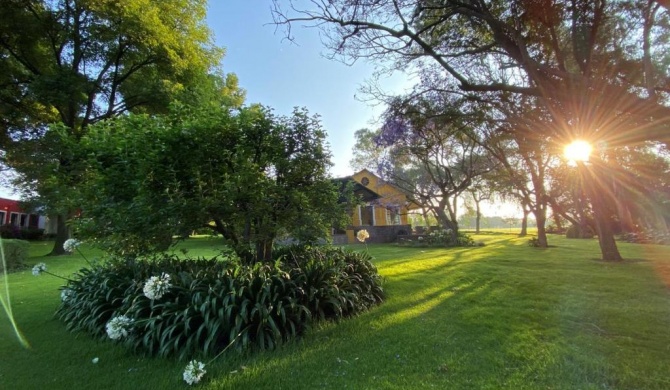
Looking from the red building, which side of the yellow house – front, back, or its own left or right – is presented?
right

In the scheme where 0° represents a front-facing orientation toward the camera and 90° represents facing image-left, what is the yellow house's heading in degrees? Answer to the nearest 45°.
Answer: approximately 0°

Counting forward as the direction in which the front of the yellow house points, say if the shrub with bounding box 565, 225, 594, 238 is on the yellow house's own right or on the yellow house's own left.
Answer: on the yellow house's own left

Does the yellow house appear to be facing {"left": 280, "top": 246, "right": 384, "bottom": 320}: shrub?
yes

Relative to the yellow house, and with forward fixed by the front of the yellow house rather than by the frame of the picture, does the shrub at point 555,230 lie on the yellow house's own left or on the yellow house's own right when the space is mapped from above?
on the yellow house's own left

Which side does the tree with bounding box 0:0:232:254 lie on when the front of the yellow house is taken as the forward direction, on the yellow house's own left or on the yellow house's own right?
on the yellow house's own right

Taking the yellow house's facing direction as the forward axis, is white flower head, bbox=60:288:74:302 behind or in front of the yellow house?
in front

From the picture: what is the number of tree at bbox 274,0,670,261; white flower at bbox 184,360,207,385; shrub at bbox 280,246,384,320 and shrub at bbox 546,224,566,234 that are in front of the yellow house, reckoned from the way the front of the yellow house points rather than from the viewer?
3

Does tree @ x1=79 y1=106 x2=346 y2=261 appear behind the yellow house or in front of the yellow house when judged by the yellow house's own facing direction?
in front
